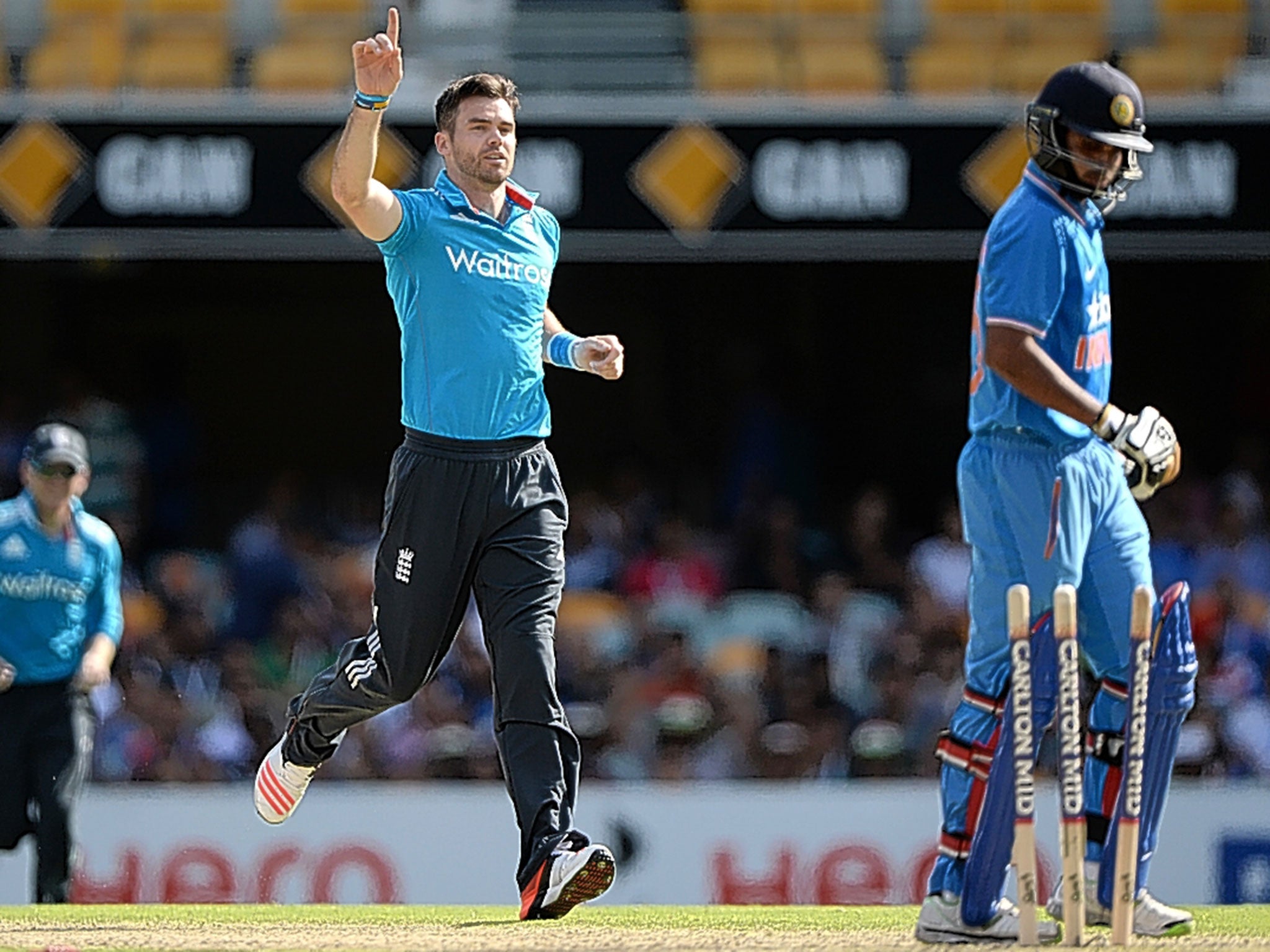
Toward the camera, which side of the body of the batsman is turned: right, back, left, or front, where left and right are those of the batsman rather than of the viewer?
right

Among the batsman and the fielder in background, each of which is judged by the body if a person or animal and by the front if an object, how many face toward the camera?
1

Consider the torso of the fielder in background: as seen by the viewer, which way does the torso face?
toward the camera

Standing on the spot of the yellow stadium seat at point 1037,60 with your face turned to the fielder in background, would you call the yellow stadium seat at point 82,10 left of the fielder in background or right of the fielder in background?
right

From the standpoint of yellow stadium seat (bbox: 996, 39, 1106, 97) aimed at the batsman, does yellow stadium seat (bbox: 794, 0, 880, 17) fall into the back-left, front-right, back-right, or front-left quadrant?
back-right
